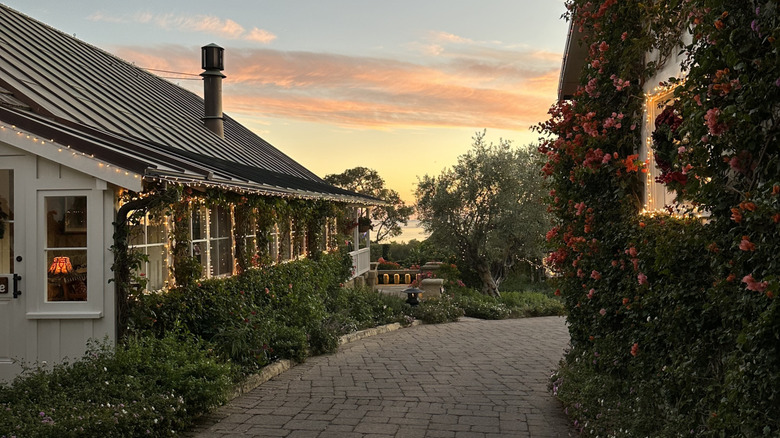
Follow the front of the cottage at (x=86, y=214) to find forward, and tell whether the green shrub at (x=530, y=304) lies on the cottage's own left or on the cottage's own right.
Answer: on the cottage's own left

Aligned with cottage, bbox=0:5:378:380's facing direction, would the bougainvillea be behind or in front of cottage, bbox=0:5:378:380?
in front

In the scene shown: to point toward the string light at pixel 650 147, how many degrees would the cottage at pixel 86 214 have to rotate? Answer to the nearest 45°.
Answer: approximately 45° to its left

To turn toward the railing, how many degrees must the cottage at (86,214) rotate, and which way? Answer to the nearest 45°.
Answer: approximately 135° to its left
